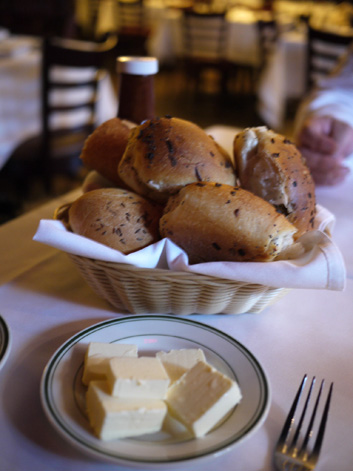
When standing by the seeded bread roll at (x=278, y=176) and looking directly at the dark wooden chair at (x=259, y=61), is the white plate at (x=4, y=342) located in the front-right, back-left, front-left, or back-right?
back-left
